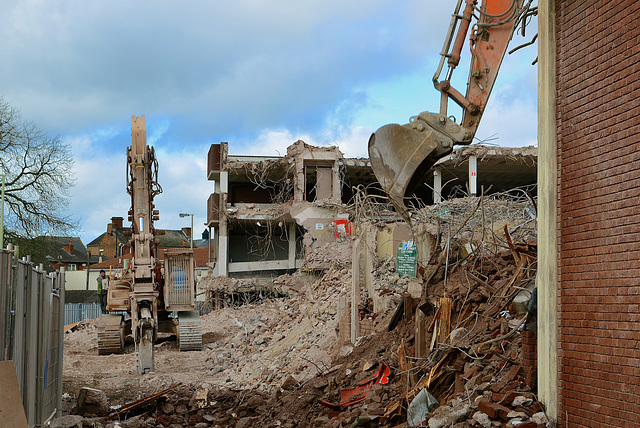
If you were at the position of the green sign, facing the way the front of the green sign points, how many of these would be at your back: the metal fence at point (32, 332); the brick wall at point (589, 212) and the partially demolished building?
1

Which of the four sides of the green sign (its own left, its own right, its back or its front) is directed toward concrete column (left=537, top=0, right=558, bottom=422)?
front

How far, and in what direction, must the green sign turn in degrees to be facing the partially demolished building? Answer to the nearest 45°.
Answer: approximately 180°

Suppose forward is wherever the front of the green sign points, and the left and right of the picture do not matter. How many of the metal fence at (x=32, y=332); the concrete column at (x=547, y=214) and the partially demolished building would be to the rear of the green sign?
1

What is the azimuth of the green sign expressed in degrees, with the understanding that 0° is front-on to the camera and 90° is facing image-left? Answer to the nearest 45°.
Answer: approximately 0°

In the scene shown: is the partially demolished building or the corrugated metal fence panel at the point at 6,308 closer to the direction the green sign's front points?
the corrugated metal fence panel

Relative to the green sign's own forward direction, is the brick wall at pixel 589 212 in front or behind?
in front
